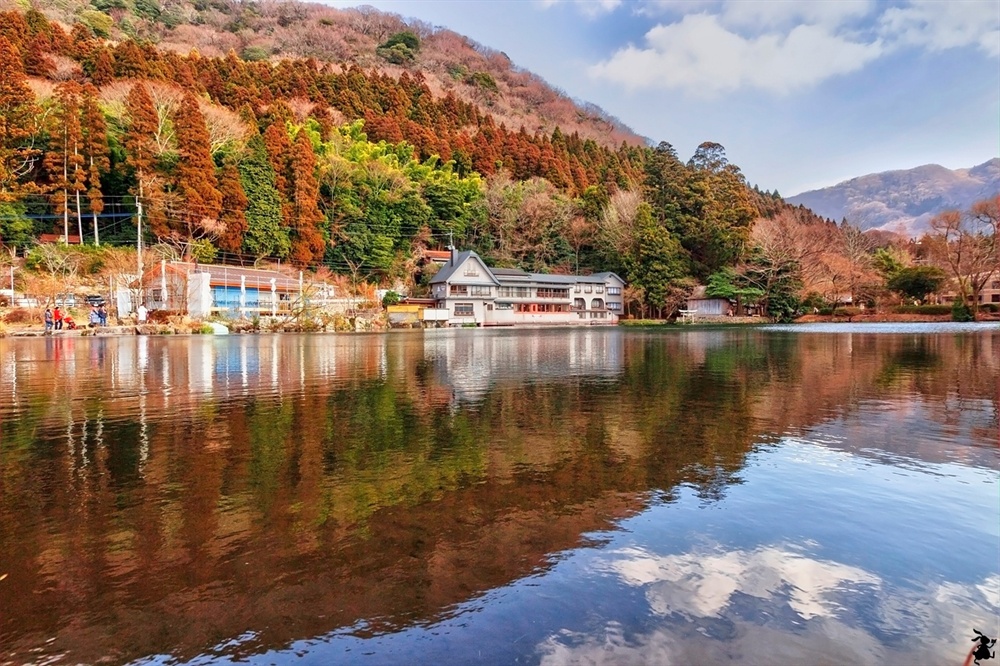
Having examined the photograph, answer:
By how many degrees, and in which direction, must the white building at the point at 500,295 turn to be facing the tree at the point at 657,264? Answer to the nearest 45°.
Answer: approximately 90° to its left

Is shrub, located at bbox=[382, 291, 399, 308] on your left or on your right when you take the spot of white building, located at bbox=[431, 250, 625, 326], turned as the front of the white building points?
on your right

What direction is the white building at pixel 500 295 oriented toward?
toward the camera

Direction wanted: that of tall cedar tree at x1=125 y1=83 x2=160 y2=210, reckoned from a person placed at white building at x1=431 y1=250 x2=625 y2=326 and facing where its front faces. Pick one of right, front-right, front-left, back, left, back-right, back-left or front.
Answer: front-right

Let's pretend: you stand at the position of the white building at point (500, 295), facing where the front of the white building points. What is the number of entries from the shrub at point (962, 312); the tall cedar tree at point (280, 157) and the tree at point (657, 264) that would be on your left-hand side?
2

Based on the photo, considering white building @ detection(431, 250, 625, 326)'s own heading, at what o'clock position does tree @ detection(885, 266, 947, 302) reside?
The tree is roughly at 9 o'clock from the white building.

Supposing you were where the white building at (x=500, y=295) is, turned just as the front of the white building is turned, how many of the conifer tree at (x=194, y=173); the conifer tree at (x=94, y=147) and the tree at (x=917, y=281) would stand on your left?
1

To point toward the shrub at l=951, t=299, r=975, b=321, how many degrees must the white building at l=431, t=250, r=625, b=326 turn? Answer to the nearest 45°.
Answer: approximately 90° to its left

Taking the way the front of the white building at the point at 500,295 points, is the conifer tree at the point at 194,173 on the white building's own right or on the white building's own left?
on the white building's own right

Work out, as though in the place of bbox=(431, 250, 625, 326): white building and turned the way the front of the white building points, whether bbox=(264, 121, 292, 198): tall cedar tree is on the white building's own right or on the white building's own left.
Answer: on the white building's own right

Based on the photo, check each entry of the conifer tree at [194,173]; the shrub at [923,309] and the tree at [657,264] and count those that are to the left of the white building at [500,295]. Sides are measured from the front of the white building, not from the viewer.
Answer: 2
